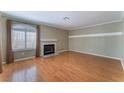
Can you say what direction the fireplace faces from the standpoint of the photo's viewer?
facing the viewer and to the right of the viewer

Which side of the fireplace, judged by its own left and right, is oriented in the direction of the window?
right
